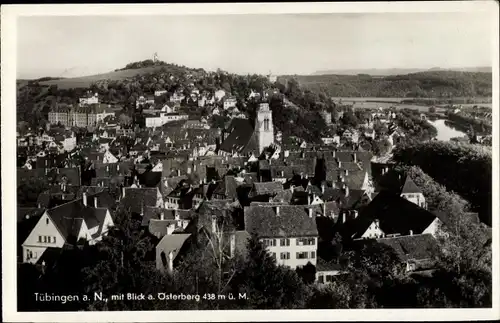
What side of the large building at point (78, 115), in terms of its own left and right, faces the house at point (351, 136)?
left

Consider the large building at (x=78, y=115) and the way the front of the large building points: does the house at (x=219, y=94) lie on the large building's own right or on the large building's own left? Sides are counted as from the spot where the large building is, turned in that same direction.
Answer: on the large building's own left

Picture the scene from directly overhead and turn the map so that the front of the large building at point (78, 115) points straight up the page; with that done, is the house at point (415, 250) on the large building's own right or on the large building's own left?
on the large building's own left

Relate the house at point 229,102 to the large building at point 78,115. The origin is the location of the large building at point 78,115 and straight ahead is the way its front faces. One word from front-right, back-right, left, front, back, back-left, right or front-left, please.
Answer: left

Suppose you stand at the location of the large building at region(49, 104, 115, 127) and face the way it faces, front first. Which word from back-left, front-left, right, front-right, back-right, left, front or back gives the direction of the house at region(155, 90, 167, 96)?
left

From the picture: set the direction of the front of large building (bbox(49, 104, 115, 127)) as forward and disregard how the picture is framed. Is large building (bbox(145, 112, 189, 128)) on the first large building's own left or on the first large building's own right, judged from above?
on the first large building's own left

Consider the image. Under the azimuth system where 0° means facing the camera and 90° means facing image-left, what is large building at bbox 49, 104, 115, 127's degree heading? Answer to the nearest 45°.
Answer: approximately 0°
